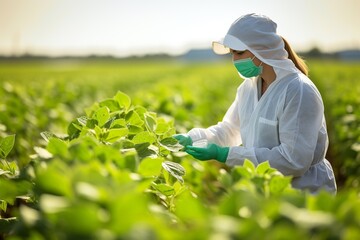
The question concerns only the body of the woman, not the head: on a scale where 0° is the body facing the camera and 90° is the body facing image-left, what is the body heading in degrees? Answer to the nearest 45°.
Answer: approximately 45°

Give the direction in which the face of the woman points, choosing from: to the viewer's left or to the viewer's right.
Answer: to the viewer's left
